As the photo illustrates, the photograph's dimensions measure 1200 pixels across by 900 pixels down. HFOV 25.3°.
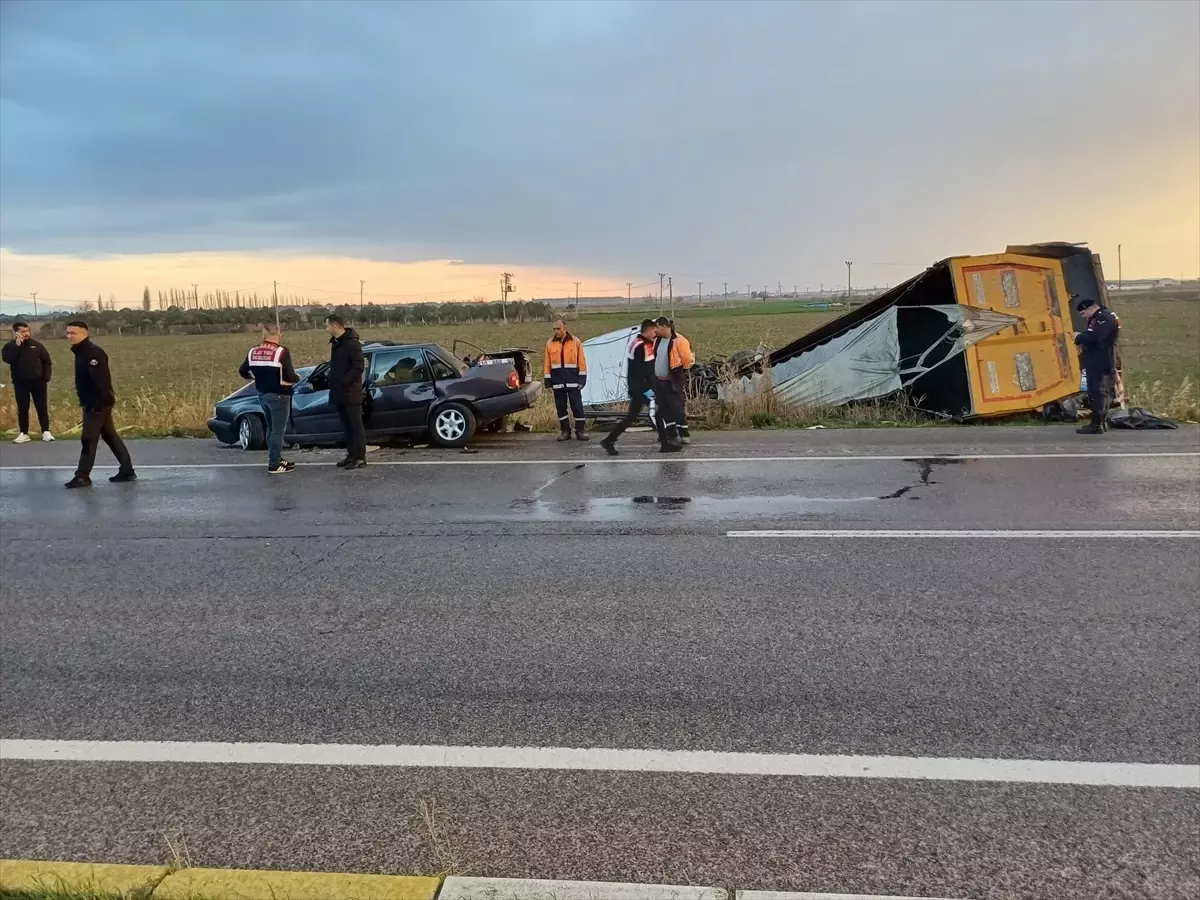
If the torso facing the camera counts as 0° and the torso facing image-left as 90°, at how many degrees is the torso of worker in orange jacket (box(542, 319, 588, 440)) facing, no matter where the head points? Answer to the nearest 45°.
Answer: approximately 0°

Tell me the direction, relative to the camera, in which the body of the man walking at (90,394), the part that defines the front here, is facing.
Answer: to the viewer's left

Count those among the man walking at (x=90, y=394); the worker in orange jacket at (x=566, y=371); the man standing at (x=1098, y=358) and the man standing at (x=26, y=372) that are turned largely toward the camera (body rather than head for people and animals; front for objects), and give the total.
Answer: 2

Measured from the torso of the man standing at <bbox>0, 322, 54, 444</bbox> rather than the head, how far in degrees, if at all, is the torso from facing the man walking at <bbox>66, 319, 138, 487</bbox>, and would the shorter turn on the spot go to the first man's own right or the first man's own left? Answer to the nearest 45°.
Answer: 0° — they already face them

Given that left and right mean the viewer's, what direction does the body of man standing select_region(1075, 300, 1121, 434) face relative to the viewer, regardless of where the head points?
facing to the left of the viewer

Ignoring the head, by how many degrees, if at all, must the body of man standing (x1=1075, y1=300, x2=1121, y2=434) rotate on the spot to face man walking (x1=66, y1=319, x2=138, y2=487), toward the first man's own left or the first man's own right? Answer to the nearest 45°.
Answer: approximately 45° to the first man's own left

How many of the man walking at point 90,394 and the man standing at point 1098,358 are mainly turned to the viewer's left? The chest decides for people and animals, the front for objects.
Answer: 2
